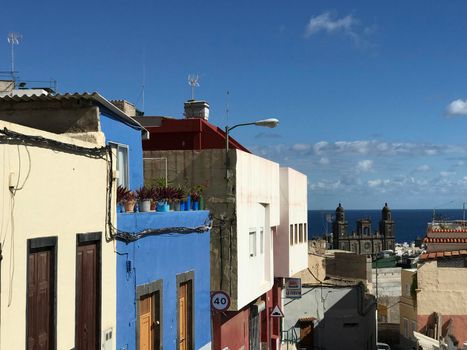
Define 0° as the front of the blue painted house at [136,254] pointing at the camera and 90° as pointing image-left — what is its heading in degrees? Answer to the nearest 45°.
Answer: approximately 315°

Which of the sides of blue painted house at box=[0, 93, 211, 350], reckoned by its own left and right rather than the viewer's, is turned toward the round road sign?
left

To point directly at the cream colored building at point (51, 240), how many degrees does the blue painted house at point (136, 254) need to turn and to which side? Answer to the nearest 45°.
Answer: approximately 45° to its right

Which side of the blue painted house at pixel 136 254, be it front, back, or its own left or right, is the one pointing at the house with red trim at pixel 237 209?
left
